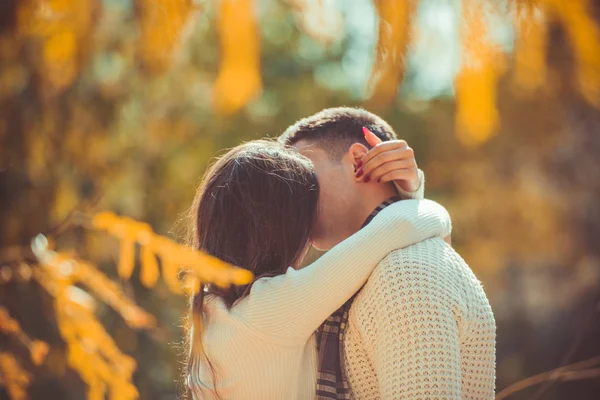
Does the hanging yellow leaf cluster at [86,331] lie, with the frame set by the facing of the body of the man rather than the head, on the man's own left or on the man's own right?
on the man's own left

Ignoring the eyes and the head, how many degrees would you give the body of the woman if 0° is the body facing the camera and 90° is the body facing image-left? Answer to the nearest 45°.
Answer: approximately 225°

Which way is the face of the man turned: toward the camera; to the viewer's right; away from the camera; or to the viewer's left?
to the viewer's left

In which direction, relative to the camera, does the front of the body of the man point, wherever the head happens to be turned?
to the viewer's left

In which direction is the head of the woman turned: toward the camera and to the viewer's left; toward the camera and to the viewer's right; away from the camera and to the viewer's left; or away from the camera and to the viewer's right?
away from the camera and to the viewer's right

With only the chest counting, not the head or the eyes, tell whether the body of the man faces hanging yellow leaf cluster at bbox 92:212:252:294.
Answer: no

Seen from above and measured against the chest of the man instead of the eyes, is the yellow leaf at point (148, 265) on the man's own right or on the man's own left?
on the man's own left

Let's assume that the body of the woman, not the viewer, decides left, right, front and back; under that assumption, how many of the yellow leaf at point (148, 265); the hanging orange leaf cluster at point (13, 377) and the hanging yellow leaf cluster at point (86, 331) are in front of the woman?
0

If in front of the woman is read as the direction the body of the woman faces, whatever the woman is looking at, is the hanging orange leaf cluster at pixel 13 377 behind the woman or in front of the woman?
behind
